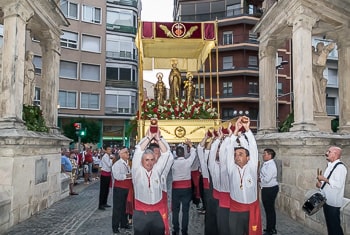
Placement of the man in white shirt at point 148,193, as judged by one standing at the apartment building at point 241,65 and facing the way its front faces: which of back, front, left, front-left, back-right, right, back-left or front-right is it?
front

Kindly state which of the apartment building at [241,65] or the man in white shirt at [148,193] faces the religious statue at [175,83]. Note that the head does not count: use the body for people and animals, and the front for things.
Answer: the apartment building

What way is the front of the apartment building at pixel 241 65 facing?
toward the camera

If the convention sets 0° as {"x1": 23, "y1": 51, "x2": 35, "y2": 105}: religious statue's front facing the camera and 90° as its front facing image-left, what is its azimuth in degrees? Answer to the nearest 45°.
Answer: approximately 315°

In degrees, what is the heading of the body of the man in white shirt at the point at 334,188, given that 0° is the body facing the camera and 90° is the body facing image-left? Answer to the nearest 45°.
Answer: approximately 90°

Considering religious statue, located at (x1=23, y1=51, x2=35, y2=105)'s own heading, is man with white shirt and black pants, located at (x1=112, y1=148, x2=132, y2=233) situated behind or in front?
in front

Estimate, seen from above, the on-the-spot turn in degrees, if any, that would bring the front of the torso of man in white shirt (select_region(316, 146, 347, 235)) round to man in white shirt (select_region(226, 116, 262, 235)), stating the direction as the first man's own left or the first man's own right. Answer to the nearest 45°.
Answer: approximately 45° to the first man's own left

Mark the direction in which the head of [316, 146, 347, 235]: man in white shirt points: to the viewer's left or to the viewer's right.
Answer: to the viewer's left
